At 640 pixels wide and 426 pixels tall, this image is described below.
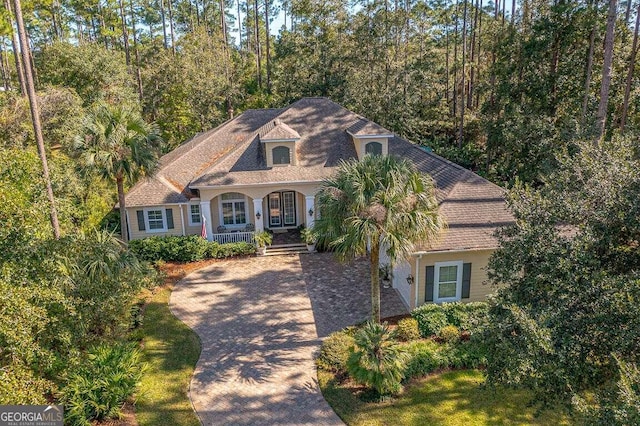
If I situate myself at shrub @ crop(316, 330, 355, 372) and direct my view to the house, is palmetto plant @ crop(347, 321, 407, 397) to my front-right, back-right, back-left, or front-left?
back-right

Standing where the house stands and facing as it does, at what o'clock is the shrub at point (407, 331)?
The shrub is roughly at 11 o'clock from the house.

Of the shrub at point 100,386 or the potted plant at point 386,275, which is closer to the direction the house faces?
the shrub

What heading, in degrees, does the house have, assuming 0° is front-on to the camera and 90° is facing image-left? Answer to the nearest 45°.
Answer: approximately 0°

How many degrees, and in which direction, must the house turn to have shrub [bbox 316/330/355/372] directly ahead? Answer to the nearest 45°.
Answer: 0° — it already faces it

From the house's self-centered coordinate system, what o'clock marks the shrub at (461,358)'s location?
The shrub is roughly at 11 o'clock from the house.

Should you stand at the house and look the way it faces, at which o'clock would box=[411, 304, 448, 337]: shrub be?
The shrub is roughly at 11 o'clock from the house.

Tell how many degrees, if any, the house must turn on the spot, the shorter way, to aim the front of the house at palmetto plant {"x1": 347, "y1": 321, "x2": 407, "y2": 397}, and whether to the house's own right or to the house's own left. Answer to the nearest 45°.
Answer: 0° — it already faces it
